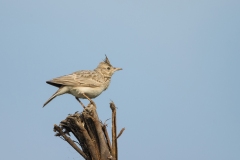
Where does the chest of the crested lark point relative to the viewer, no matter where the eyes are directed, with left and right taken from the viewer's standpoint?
facing to the right of the viewer
